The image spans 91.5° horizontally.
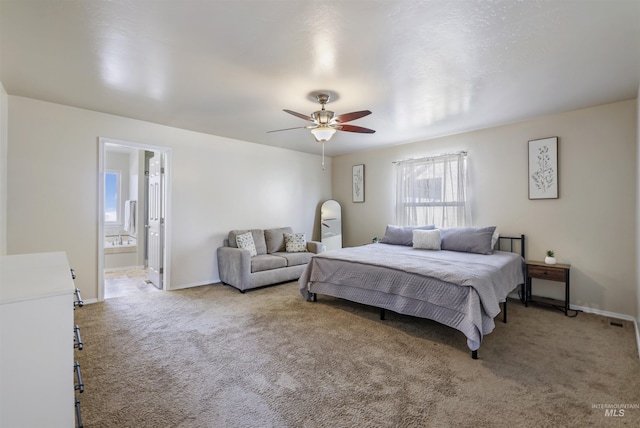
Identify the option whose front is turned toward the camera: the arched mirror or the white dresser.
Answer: the arched mirror

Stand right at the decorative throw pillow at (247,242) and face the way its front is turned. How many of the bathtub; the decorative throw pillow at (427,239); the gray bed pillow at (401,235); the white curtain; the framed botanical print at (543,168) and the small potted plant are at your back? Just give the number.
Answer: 1

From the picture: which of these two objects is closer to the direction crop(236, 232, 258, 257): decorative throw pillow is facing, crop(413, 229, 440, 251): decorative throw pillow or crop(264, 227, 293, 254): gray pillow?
the decorative throw pillow

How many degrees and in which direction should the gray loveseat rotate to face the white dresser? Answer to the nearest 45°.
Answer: approximately 45° to its right

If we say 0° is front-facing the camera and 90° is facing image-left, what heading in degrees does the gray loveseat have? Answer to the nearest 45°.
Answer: approximately 315°

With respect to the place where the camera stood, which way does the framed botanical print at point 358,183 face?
facing the viewer and to the left of the viewer

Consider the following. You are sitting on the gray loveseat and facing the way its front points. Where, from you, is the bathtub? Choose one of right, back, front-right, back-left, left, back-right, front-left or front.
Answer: back

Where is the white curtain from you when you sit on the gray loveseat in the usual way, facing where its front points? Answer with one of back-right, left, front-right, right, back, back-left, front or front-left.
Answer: front-left

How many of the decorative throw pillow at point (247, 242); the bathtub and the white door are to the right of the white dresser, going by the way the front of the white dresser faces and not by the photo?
0

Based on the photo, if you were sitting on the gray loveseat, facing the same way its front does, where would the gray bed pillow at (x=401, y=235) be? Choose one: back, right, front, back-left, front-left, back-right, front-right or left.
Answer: front-left

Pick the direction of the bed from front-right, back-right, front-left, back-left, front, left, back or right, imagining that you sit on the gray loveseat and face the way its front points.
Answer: front

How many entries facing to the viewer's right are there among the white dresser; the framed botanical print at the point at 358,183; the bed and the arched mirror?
1

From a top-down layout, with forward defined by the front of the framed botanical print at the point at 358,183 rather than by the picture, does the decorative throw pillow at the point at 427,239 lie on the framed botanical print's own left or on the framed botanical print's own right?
on the framed botanical print's own left

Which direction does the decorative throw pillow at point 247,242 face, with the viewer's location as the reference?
facing the viewer and to the right of the viewer

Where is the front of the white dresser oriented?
to the viewer's right

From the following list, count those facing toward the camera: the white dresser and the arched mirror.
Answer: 1

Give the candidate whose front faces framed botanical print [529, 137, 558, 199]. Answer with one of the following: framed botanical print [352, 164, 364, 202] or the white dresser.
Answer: the white dresser

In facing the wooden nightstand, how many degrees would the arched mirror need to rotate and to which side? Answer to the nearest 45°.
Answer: approximately 45° to its left

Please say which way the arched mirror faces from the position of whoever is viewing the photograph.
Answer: facing the viewer

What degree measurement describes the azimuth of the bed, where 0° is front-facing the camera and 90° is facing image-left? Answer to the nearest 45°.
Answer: approximately 45°
